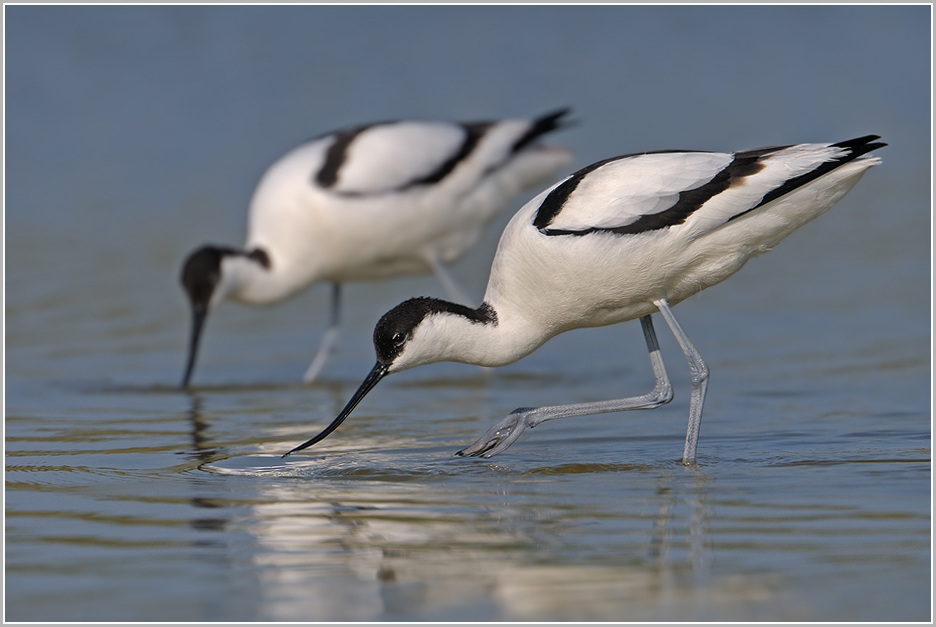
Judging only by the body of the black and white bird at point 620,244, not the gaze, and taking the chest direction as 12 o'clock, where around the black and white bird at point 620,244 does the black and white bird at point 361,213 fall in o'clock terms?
the black and white bird at point 361,213 is roughly at 2 o'clock from the black and white bird at point 620,244.

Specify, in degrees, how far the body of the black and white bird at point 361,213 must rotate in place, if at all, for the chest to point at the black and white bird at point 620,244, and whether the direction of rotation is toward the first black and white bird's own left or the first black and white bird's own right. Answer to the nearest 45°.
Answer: approximately 90° to the first black and white bird's own left

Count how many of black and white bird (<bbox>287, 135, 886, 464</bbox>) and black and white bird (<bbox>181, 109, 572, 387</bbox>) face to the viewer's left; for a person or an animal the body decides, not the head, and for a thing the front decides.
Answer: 2

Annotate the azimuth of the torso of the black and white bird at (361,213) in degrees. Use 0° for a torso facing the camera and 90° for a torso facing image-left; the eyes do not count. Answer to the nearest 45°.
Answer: approximately 90°

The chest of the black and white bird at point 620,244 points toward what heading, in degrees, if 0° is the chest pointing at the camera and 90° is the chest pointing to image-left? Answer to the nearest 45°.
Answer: approximately 90°
